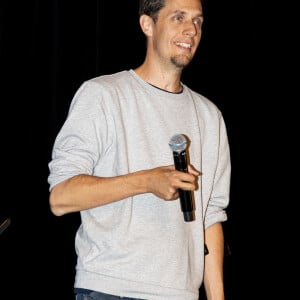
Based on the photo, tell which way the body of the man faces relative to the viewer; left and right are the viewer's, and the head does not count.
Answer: facing the viewer and to the right of the viewer

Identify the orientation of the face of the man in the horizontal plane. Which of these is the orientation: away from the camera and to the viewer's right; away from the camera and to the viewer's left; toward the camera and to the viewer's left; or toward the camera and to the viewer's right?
toward the camera and to the viewer's right
